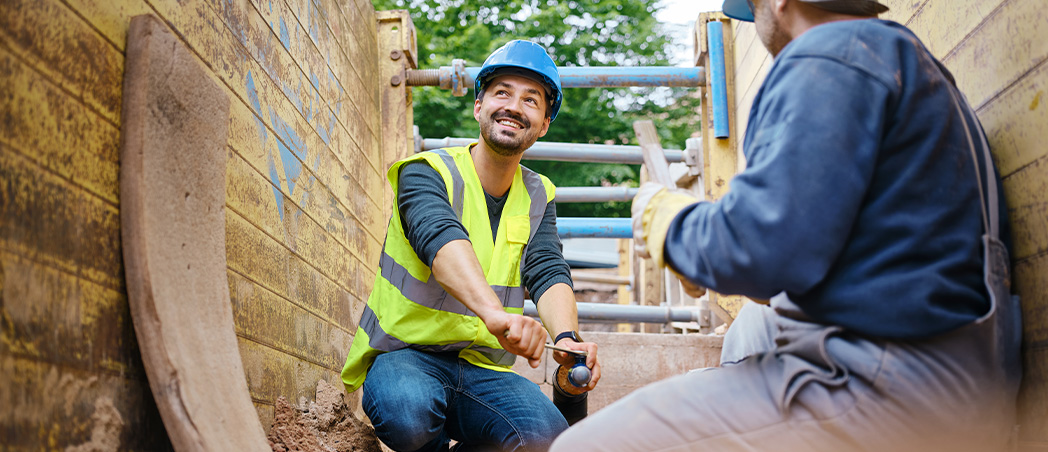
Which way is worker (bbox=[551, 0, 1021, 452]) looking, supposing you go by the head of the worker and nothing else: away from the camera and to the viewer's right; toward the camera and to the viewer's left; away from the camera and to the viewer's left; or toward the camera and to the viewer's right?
away from the camera and to the viewer's left

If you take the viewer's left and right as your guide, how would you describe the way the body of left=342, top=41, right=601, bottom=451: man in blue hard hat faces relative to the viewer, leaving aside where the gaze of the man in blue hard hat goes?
facing the viewer and to the right of the viewer

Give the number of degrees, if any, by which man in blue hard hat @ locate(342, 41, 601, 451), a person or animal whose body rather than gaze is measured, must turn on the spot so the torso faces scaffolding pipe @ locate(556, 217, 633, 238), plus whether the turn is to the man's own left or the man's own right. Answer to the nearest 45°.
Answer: approximately 135° to the man's own left

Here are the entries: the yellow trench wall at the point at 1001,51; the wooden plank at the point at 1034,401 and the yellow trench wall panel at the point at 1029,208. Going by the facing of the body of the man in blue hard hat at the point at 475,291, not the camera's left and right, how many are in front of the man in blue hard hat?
3

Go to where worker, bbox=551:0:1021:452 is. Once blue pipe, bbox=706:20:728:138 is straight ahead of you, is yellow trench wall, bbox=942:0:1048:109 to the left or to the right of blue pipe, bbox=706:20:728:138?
right

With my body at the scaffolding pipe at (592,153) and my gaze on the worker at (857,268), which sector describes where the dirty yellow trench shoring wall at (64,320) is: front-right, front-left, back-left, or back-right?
front-right

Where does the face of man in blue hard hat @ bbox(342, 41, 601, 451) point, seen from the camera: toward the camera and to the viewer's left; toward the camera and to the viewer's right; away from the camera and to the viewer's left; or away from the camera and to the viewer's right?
toward the camera and to the viewer's right

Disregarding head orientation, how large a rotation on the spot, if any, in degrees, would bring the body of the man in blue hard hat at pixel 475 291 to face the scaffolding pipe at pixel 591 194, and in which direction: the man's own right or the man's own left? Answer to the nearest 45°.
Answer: approximately 135° to the man's own left

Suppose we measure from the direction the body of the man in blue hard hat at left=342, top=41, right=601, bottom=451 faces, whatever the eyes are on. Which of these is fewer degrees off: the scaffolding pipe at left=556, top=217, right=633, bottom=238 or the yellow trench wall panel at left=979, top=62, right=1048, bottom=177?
the yellow trench wall panel

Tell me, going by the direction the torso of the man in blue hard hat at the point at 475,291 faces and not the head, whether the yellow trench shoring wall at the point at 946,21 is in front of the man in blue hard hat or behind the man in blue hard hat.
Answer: in front

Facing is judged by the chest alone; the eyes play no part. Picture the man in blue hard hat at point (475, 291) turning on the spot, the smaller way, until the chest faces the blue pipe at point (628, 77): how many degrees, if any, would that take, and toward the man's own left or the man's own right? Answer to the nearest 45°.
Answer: approximately 90° to the man's own left

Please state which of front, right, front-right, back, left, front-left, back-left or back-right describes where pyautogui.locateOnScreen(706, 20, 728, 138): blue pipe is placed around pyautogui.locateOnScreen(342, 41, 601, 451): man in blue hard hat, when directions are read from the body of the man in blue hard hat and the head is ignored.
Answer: left

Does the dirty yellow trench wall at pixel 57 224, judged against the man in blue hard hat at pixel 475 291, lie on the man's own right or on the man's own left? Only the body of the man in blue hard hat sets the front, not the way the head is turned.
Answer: on the man's own right

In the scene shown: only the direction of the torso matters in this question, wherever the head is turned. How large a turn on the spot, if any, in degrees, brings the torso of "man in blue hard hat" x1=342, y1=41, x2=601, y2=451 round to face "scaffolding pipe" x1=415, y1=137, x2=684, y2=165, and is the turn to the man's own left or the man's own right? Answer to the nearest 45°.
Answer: approximately 135° to the man's own left
